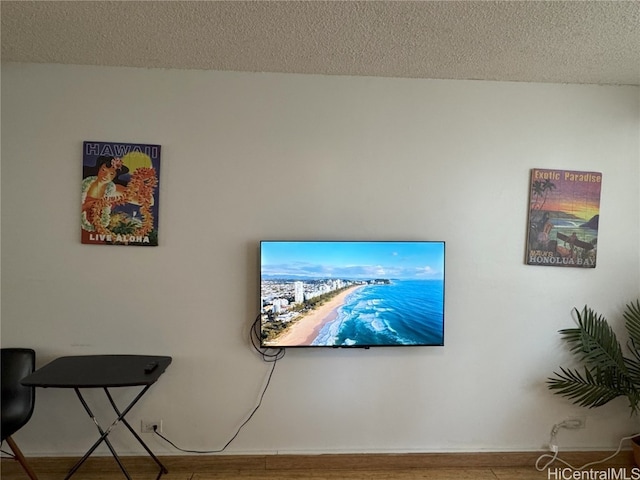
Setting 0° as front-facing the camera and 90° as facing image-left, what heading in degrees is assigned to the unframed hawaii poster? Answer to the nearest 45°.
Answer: approximately 0°

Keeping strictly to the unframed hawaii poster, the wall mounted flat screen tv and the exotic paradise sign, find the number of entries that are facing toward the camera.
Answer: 3

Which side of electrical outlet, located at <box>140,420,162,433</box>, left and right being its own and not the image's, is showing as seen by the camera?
front

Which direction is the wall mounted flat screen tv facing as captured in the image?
toward the camera

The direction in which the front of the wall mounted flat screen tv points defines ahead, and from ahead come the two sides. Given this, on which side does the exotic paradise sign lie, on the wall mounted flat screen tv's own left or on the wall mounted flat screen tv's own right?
on the wall mounted flat screen tv's own left

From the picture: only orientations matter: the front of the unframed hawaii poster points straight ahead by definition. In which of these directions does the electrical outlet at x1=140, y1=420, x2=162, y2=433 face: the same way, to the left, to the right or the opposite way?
the same way

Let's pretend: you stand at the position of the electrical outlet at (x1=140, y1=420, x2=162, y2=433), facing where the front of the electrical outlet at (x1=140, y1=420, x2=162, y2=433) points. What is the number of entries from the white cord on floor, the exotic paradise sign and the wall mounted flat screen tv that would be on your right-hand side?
0

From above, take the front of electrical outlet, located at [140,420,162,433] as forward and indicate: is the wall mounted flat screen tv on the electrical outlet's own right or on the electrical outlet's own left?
on the electrical outlet's own left

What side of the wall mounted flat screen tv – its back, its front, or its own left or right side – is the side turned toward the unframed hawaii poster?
right

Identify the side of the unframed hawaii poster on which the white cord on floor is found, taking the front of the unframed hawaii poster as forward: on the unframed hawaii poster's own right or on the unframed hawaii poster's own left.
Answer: on the unframed hawaii poster's own left

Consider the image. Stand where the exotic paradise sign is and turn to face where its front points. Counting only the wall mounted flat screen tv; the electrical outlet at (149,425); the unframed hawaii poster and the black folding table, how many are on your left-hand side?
0

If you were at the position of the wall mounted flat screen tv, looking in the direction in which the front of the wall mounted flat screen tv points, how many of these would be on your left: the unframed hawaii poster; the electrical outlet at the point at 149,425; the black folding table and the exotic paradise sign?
1

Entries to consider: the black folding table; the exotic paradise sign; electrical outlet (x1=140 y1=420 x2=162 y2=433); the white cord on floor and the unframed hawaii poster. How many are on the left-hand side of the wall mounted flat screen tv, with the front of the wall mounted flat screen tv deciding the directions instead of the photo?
2

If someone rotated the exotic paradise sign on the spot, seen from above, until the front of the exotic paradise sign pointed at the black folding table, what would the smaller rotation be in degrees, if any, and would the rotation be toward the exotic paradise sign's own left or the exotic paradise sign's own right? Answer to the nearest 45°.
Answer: approximately 45° to the exotic paradise sign's own right

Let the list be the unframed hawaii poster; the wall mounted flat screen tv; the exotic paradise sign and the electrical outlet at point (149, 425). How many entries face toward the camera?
4

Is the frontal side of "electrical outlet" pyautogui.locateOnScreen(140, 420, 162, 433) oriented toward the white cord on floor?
no
